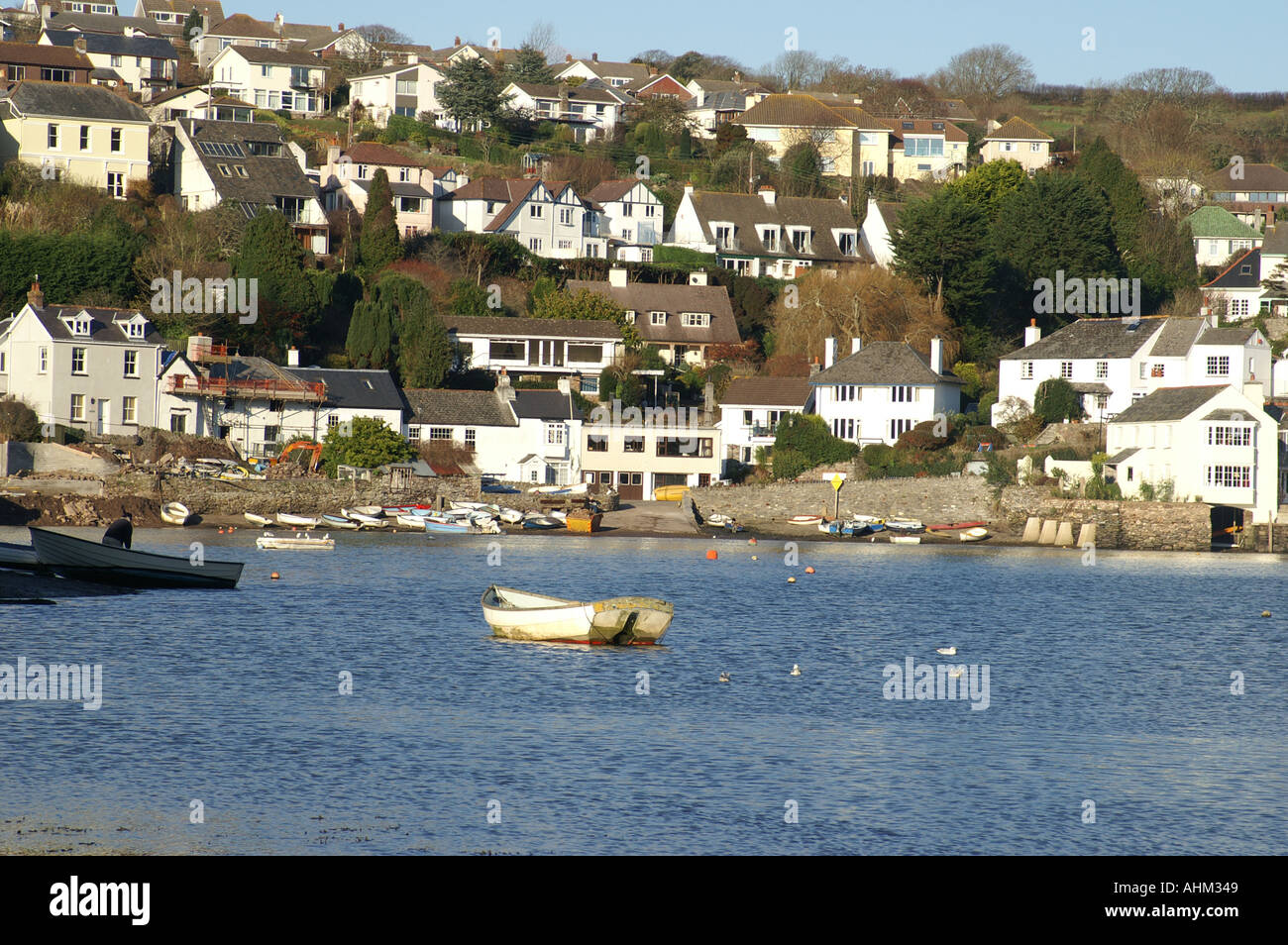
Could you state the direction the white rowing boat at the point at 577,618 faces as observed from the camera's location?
facing away from the viewer and to the left of the viewer
